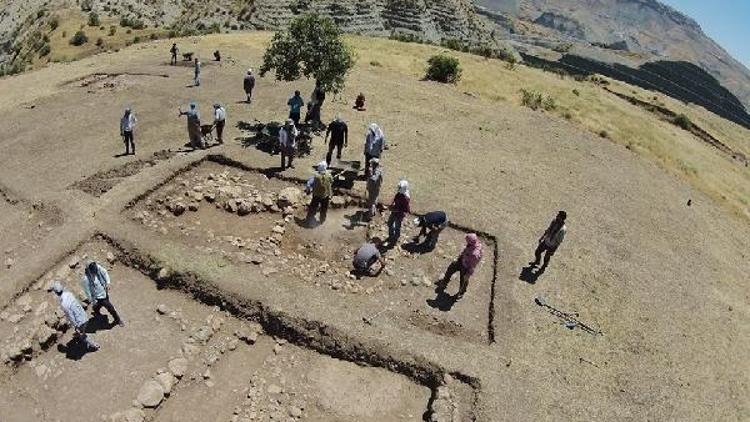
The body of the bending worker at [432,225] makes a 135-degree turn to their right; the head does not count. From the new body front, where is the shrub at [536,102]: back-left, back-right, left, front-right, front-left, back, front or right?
front-left

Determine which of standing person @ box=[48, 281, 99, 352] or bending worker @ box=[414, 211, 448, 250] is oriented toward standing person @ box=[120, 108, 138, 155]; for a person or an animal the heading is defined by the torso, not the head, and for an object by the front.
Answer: the bending worker

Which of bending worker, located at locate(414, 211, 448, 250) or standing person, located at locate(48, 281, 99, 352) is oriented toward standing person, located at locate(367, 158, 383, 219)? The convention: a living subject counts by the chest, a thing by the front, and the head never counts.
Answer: the bending worker

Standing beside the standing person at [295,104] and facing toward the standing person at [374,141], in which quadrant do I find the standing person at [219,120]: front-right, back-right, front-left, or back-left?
back-right

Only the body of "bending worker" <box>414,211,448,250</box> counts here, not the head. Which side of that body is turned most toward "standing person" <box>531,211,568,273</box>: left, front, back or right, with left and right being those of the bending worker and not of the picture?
back

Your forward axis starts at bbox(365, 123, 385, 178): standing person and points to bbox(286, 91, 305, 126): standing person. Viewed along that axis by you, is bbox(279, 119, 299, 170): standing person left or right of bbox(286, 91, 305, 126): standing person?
left

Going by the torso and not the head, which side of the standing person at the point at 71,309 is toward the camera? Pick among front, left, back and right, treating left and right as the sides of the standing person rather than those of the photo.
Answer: left

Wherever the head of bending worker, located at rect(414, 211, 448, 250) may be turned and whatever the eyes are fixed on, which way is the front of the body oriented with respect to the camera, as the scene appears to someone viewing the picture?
to the viewer's left
